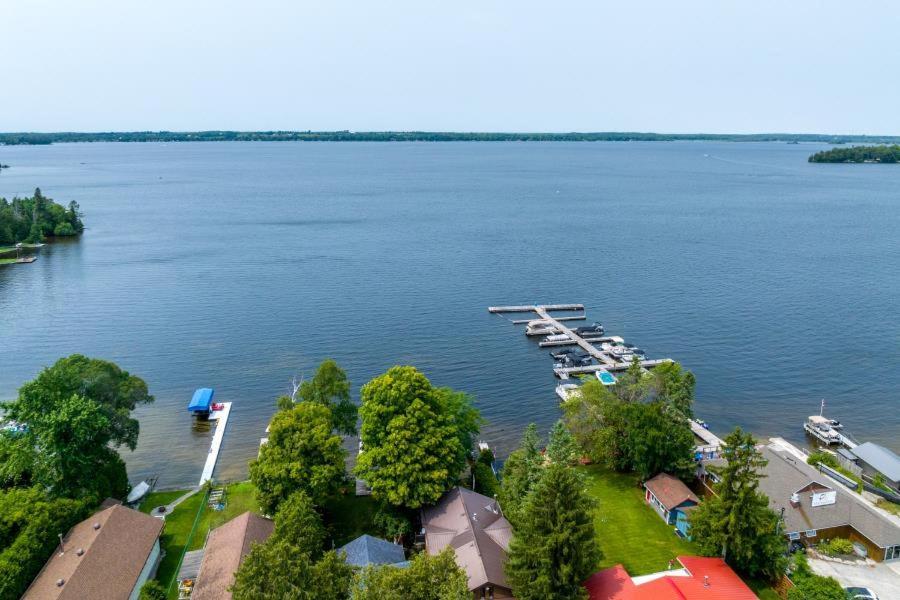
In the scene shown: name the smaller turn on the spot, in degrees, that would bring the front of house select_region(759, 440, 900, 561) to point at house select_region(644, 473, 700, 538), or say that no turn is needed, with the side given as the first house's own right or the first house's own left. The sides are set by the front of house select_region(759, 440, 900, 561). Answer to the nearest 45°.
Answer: approximately 90° to the first house's own right

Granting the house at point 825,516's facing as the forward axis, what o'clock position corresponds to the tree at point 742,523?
The tree is roughly at 1 o'clock from the house.

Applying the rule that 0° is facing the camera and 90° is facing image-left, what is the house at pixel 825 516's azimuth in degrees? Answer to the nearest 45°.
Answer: approximately 0°

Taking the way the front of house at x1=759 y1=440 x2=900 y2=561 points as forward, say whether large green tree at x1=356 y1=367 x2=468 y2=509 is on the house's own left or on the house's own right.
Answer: on the house's own right

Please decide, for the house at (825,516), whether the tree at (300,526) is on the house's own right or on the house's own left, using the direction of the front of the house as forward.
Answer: on the house's own right

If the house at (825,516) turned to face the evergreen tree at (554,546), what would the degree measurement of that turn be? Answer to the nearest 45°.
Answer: approximately 45° to its right

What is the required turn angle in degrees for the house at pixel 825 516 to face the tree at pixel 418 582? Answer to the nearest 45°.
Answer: approximately 45° to its right

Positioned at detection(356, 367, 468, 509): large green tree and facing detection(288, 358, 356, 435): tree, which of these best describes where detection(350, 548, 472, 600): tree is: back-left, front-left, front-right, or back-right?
back-left

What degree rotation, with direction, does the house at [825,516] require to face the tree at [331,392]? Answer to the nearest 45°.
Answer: approximately 90° to its right
